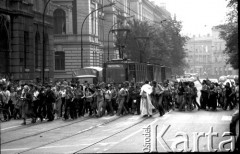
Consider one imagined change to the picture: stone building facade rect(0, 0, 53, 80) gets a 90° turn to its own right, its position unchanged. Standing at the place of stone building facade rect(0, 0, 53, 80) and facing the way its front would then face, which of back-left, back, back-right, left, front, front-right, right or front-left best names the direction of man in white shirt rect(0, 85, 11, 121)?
front-left

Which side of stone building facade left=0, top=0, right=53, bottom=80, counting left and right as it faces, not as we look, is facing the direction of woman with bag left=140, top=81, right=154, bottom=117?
front

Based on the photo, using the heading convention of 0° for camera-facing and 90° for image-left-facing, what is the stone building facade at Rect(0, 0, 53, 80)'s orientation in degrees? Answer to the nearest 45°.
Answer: approximately 315°
